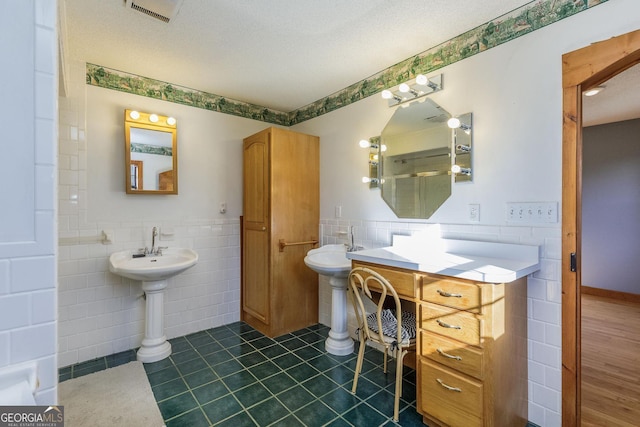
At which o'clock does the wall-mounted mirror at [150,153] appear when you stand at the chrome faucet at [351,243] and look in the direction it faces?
The wall-mounted mirror is roughly at 1 o'clock from the chrome faucet.

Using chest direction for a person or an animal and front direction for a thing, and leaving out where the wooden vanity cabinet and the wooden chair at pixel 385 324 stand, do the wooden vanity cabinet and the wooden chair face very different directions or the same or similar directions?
very different directions

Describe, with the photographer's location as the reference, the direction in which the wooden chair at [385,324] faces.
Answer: facing away from the viewer and to the right of the viewer

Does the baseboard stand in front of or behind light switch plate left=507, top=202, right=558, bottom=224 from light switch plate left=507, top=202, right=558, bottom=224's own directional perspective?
behind

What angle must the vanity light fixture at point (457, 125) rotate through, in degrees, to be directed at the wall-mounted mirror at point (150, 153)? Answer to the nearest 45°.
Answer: approximately 45° to its right
